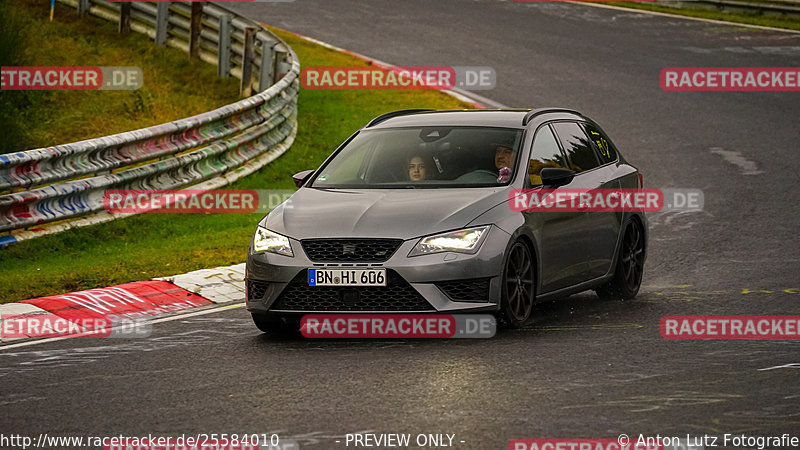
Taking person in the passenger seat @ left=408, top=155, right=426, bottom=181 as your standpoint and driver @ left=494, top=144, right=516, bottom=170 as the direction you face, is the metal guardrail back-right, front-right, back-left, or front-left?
back-left

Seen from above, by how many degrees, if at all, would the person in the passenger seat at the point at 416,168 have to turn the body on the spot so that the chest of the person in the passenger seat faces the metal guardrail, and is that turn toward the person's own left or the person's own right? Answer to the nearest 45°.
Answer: approximately 135° to the person's own right

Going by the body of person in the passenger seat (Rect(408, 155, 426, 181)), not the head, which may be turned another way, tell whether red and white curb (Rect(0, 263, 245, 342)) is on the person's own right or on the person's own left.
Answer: on the person's own right

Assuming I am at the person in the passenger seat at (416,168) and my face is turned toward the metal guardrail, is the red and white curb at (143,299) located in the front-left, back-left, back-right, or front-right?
front-left

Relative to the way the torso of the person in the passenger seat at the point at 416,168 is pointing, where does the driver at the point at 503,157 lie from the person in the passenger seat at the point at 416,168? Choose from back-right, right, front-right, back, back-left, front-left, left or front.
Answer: left
